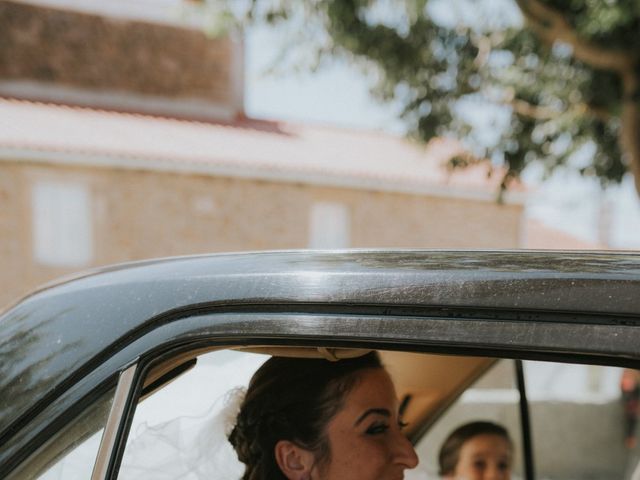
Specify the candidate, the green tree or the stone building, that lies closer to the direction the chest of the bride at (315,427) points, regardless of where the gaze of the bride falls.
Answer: the green tree

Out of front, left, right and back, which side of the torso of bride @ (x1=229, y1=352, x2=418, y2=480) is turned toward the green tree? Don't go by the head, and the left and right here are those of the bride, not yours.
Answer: left

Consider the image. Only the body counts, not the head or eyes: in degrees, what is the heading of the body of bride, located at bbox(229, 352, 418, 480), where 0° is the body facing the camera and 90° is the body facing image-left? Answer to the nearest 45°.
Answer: approximately 270°

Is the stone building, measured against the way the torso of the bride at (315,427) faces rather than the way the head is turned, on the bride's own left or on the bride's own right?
on the bride's own left
